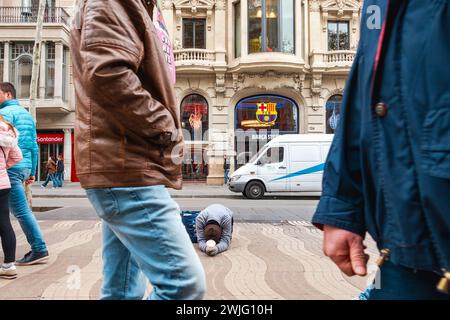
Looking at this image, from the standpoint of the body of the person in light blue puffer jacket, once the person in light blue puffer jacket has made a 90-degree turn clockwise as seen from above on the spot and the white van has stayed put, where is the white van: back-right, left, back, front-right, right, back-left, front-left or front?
front-right

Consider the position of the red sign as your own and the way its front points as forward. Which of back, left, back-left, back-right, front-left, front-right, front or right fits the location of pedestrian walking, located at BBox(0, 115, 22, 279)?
front

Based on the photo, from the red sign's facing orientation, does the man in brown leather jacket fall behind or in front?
in front

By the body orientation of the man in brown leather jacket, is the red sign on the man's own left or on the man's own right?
on the man's own left

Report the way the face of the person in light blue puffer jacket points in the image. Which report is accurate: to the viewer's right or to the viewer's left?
to the viewer's left

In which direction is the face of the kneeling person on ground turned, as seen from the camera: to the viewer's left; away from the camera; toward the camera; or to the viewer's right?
toward the camera

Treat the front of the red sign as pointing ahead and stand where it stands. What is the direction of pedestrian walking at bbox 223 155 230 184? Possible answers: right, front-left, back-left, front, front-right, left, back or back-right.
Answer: front-left

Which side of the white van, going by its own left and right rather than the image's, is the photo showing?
left

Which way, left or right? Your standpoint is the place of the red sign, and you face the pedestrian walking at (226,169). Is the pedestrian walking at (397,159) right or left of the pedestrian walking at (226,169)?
right
